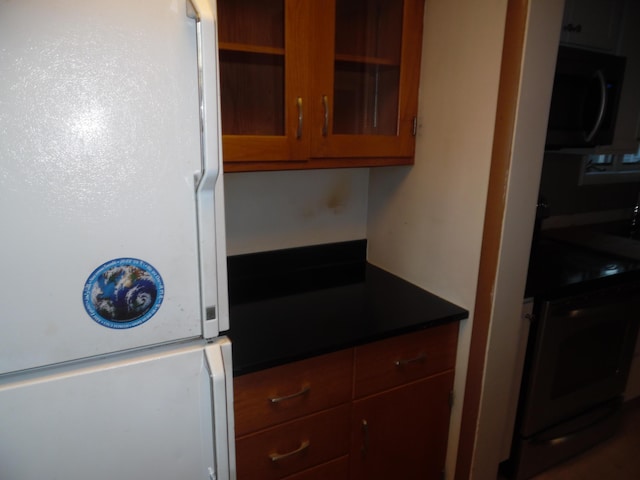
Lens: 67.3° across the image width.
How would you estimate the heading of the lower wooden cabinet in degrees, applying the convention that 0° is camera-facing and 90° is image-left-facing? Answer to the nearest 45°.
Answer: approximately 315°

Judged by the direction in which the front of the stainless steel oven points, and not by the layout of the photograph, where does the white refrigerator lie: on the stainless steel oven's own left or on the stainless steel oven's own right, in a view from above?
on the stainless steel oven's own right

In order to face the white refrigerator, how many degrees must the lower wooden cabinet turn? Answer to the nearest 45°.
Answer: approximately 90° to its right
